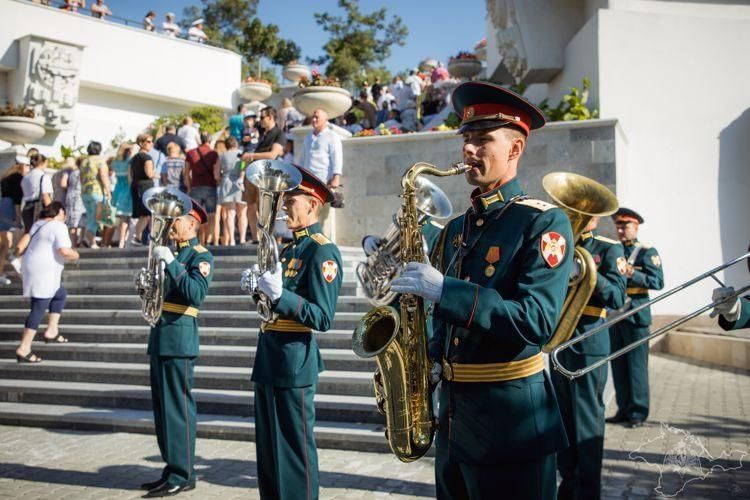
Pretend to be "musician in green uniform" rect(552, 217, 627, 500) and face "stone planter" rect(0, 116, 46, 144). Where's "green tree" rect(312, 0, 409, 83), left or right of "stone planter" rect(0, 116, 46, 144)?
right

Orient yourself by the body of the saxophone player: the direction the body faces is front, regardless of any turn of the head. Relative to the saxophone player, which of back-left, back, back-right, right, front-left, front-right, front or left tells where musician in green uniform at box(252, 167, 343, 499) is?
right

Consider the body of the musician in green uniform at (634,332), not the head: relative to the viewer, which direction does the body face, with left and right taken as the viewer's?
facing the viewer and to the left of the viewer

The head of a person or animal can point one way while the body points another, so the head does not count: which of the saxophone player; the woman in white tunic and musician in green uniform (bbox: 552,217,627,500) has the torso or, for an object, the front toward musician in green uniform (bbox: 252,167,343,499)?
musician in green uniform (bbox: 552,217,627,500)

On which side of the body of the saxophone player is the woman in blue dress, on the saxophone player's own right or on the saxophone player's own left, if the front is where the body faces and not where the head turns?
on the saxophone player's own right

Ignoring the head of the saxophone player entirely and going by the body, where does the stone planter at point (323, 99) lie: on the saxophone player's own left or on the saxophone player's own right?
on the saxophone player's own right

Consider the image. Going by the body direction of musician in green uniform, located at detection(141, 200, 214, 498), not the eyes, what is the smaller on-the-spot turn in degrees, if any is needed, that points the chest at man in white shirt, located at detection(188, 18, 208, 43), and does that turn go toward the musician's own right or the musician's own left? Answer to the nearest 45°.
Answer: approximately 90° to the musician's own right

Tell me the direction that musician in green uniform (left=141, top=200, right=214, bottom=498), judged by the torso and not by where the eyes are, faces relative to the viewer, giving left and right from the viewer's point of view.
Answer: facing to the left of the viewer

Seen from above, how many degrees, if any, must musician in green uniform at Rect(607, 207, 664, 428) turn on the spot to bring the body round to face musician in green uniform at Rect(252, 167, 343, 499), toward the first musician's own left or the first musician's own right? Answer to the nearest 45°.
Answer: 0° — they already face them

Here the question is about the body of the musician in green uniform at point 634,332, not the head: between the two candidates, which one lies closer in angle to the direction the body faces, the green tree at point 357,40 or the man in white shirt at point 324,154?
the man in white shirt

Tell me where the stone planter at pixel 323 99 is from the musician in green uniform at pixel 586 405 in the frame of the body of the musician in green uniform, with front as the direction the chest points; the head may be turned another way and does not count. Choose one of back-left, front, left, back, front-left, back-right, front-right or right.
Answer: right
